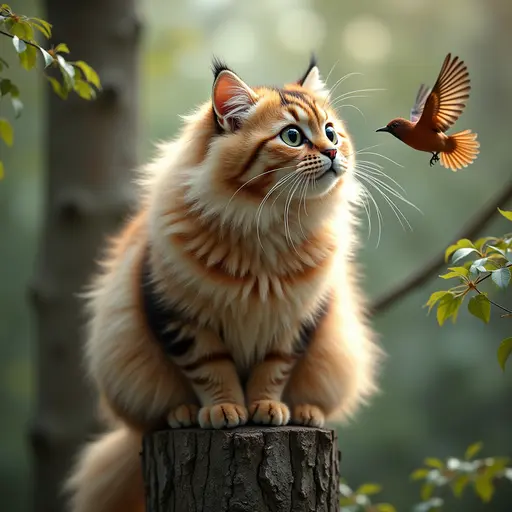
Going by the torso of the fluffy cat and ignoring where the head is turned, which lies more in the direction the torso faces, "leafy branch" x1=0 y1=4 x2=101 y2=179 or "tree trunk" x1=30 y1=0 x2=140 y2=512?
the leafy branch

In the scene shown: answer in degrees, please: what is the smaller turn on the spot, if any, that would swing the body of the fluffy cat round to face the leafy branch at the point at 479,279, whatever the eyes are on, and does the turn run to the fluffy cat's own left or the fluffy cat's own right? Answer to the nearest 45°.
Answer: approximately 45° to the fluffy cat's own left

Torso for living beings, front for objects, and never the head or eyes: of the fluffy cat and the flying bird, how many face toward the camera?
1

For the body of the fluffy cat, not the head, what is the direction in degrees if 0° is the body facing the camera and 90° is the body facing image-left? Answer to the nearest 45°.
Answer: approximately 0°

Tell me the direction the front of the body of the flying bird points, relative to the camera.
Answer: to the viewer's left

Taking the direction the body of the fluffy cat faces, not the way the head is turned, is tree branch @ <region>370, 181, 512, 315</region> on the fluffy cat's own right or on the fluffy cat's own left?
on the fluffy cat's own left
